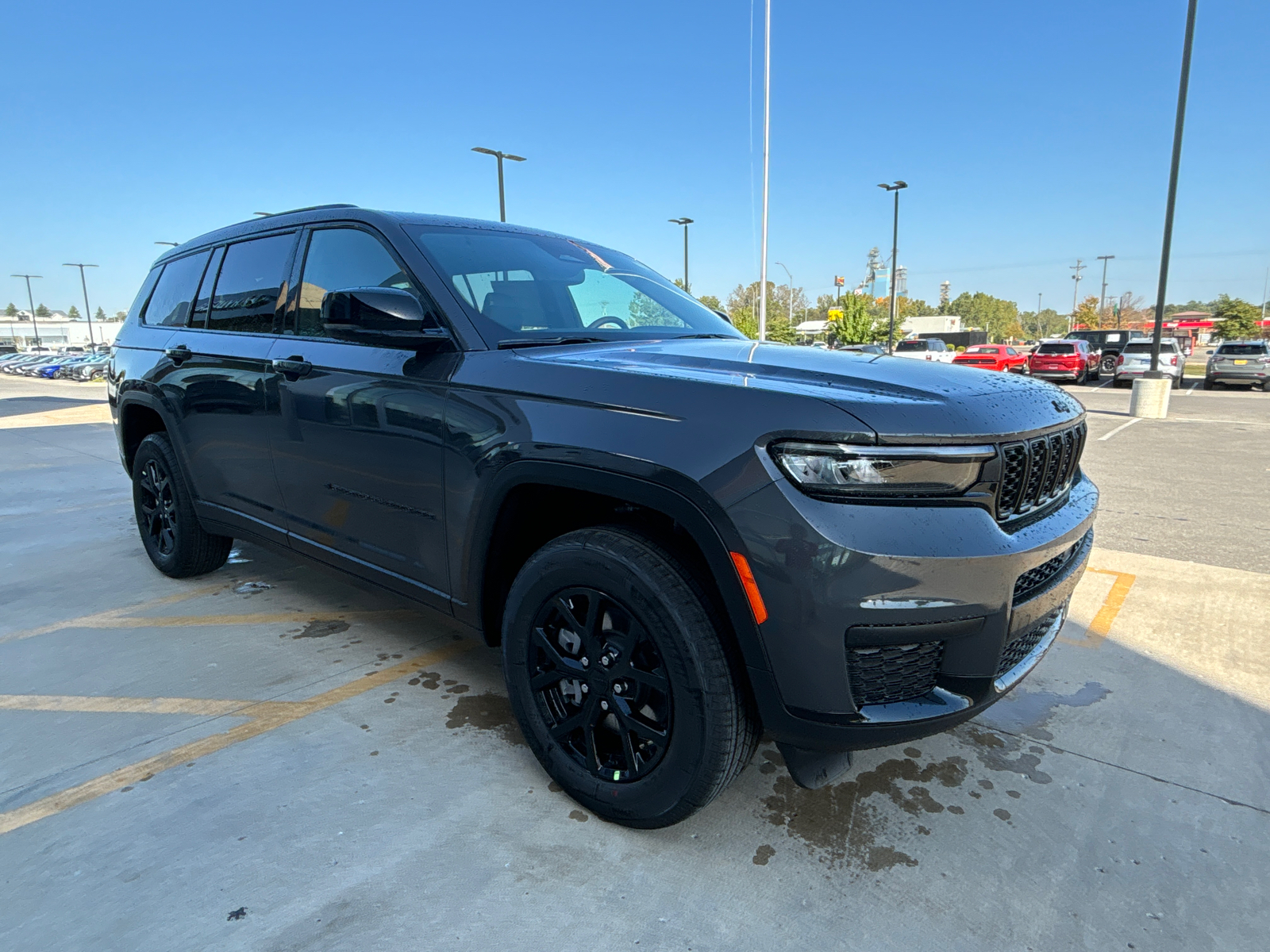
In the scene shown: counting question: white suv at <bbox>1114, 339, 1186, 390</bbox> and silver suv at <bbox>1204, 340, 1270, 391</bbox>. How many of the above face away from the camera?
2

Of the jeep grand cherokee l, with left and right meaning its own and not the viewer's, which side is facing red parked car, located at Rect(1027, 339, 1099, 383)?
left

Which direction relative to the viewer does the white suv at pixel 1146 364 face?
away from the camera

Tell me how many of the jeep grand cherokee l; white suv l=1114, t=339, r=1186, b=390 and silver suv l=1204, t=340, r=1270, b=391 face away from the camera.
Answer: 2

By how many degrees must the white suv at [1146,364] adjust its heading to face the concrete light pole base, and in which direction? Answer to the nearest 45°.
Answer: approximately 180°

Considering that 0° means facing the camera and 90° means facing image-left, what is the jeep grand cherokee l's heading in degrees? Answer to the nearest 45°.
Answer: approximately 315°

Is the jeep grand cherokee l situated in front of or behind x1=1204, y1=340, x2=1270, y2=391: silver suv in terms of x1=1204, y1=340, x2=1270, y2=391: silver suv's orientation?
behind

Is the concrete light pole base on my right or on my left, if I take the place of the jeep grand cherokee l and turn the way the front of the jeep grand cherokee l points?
on my left

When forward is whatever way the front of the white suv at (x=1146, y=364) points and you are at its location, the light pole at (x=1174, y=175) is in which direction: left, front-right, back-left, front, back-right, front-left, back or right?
back

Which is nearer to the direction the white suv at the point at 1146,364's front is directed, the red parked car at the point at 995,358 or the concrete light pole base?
the red parked car

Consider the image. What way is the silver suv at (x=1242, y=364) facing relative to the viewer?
away from the camera

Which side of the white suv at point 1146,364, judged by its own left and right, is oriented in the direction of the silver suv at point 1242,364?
right

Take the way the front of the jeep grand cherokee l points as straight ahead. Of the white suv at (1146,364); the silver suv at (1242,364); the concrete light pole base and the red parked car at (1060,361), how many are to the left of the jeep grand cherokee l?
4
